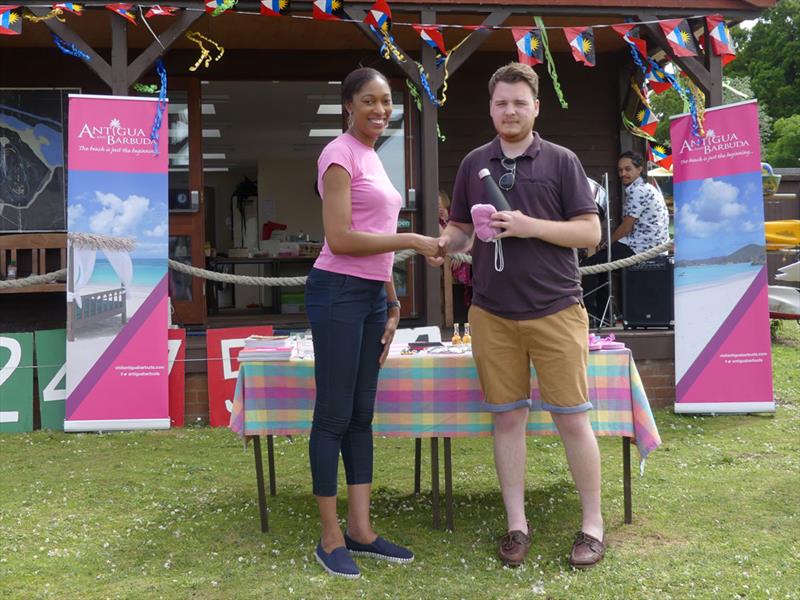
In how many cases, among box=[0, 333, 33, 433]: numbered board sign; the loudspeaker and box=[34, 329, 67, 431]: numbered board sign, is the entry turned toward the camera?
3

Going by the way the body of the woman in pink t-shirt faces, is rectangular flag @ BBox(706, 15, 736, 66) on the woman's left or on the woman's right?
on the woman's left

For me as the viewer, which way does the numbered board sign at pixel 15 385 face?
facing the viewer

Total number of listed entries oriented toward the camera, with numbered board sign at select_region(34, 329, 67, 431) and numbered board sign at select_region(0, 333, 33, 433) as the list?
2

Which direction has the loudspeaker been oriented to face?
toward the camera

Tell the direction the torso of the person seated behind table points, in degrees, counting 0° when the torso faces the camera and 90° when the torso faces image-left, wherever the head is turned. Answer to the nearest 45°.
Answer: approximately 90°

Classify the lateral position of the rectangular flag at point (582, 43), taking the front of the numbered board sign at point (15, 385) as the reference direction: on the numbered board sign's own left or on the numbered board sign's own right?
on the numbered board sign's own left
